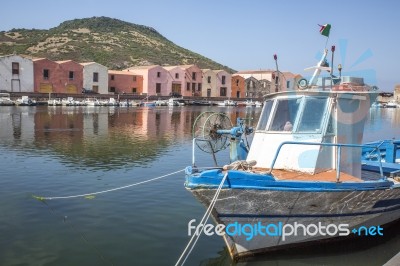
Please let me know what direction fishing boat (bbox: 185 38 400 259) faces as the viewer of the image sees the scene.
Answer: facing the viewer and to the left of the viewer
